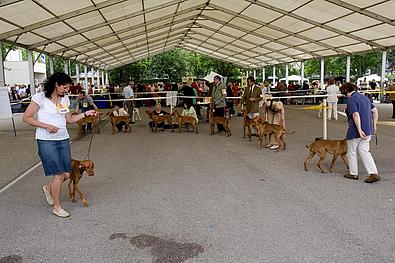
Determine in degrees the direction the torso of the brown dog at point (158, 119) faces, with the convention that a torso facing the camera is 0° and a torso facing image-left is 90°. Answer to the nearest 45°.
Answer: approximately 90°

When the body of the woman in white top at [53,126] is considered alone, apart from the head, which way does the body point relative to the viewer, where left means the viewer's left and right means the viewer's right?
facing the viewer and to the right of the viewer

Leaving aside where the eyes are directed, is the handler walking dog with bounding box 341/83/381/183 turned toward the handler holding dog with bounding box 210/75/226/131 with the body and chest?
yes

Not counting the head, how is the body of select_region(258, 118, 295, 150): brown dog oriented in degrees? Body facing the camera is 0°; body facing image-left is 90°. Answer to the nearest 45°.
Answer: approximately 90°

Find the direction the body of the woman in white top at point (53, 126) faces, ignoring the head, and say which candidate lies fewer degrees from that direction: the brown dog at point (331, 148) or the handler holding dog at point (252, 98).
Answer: the brown dog

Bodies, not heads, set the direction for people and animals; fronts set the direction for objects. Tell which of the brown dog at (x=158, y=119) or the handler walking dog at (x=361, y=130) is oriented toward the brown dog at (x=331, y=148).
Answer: the handler walking dog
